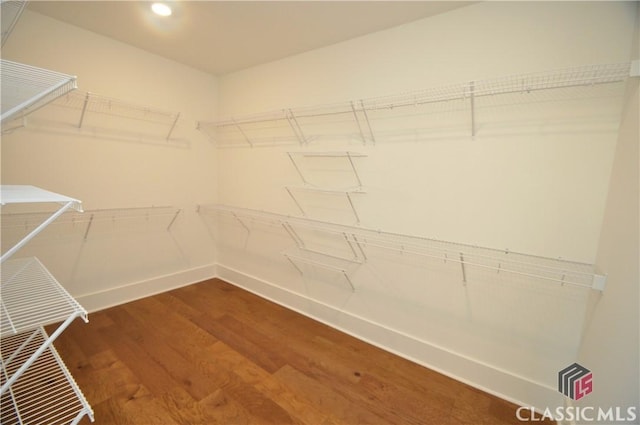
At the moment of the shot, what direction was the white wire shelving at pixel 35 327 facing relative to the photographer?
facing to the right of the viewer

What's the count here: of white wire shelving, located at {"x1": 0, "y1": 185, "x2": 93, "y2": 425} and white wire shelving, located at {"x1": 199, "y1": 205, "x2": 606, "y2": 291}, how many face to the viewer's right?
1

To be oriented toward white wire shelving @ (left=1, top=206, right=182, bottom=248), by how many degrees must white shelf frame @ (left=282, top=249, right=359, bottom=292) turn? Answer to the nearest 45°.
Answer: approximately 45° to its right

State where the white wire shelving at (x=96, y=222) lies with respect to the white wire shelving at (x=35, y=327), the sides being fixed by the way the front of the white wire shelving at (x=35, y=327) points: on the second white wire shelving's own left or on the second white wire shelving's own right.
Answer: on the second white wire shelving's own left

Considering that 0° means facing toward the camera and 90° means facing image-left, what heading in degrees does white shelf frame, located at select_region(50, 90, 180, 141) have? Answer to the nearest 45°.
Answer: approximately 315°

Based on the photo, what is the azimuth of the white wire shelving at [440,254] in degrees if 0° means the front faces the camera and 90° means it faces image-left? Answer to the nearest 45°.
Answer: approximately 45°

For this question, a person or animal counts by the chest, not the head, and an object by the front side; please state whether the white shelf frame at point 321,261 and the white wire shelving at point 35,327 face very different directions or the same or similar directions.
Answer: very different directions

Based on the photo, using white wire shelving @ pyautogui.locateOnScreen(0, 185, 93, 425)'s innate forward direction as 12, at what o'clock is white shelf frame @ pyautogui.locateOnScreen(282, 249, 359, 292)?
The white shelf frame is roughly at 12 o'clock from the white wire shelving.
